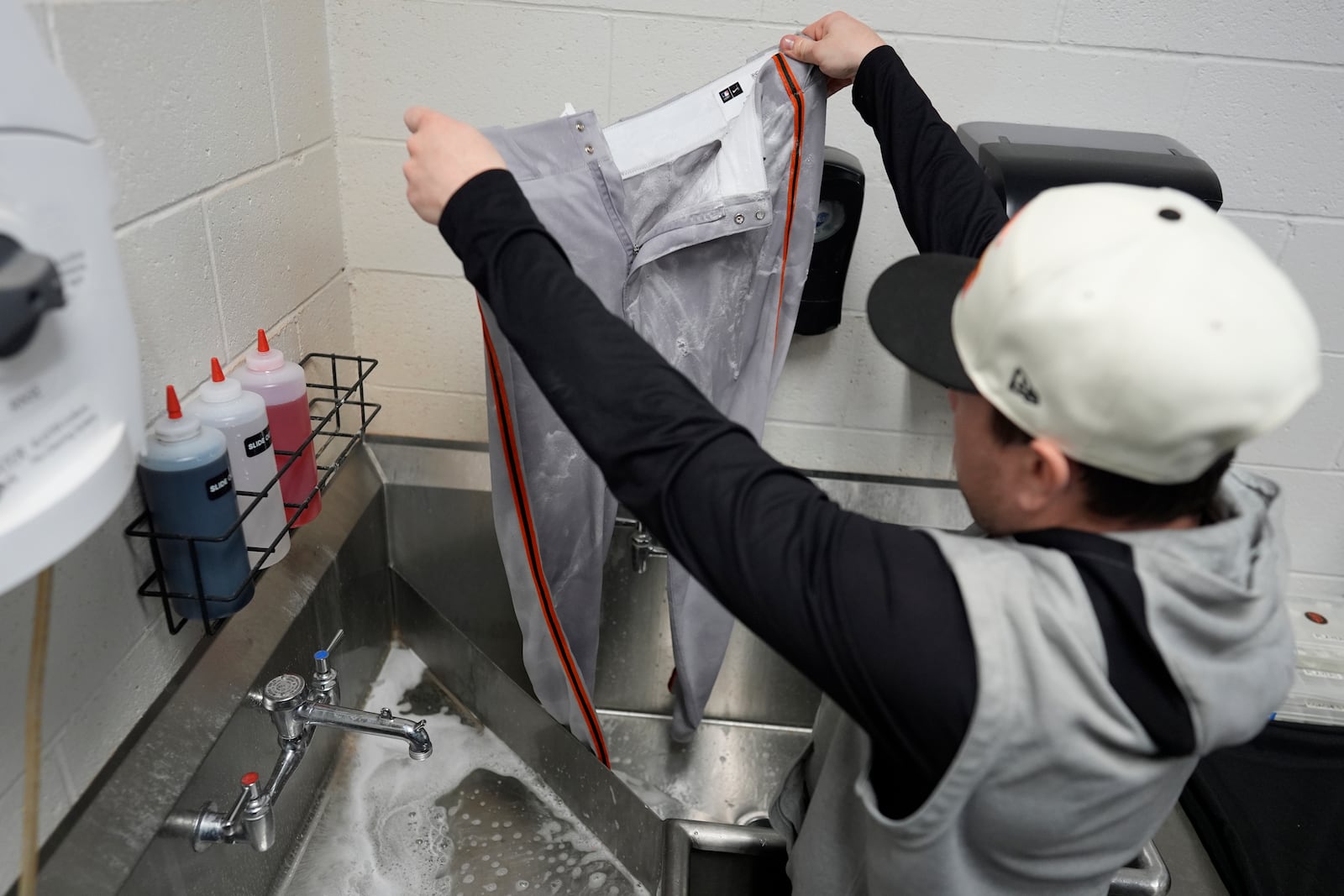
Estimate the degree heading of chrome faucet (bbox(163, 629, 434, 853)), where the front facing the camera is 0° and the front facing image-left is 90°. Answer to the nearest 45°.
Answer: approximately 270°

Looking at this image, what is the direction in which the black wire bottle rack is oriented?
to the viewer's right

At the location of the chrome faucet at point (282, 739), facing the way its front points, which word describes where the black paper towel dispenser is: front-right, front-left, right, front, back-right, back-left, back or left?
front

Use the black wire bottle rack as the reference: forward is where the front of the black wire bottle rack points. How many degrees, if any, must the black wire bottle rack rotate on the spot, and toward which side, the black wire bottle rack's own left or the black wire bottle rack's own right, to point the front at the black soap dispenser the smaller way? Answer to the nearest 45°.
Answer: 0° — it already faces it

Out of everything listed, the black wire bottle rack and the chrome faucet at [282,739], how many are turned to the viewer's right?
2

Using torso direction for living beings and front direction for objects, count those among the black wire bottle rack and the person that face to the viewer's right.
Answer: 1

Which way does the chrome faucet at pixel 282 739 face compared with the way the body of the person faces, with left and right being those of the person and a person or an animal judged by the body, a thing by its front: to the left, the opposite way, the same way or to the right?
to the right

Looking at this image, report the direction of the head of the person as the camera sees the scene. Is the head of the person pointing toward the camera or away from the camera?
away from the camera

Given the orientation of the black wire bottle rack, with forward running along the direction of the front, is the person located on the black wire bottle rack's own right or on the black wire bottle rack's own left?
on the black wire bottle rack's own right

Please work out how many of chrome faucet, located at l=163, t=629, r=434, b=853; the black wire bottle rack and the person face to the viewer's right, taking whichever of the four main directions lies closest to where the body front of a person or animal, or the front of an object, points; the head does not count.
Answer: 2

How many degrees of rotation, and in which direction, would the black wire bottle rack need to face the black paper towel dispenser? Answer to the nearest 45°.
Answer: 0° — it already faces it

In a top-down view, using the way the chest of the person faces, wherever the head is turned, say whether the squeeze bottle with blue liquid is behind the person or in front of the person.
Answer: in front

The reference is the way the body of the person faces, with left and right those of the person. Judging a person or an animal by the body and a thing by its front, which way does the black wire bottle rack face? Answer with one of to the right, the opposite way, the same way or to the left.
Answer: to the right

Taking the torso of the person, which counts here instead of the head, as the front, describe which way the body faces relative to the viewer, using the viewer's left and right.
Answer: facing away from the viewer and to the left of the viewer

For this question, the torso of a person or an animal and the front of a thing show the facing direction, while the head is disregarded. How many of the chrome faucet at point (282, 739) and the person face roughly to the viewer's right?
1
